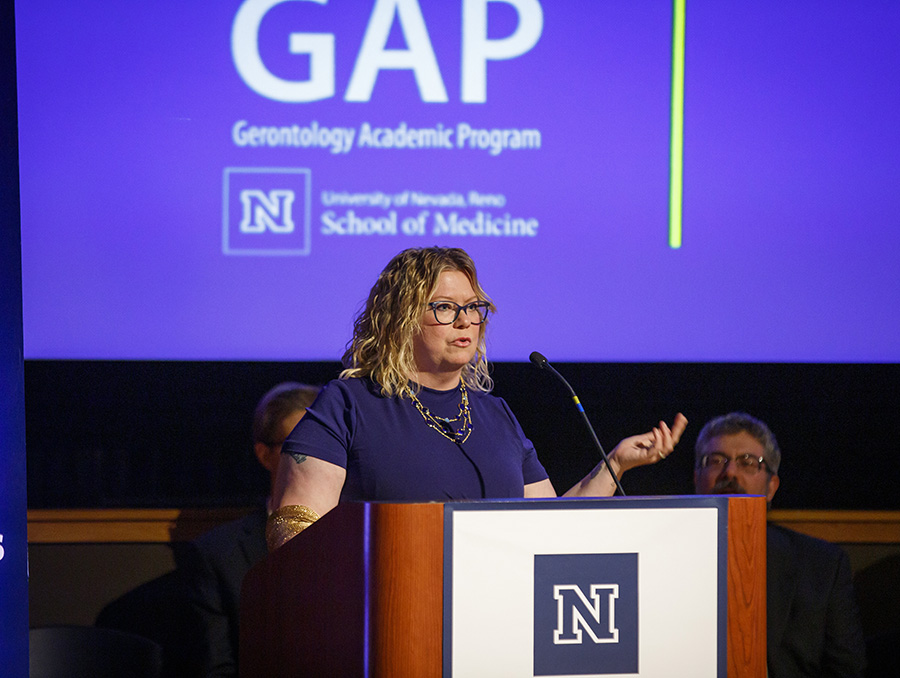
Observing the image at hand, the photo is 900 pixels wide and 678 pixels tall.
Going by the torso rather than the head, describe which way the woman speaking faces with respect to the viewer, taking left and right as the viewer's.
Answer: facing the viewer and to the right of the viewer

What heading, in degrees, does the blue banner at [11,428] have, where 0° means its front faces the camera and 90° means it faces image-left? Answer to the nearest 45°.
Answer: approximately 0°

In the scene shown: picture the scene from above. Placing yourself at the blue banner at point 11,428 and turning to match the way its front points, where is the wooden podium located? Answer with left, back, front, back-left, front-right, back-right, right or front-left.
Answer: front-left

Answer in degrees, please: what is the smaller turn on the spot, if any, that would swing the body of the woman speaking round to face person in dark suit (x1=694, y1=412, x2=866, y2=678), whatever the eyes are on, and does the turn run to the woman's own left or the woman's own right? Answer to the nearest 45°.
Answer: approximately 90° to the woman's own left

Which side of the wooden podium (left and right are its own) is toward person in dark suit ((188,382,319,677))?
back

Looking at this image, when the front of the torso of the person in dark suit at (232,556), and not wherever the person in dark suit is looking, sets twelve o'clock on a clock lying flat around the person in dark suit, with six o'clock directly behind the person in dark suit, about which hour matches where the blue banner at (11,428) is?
The blue banner is roughly at 2 o'clock from the person in dark suit.

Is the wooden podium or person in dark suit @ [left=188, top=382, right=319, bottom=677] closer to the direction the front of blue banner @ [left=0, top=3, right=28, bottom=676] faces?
the wooden podium

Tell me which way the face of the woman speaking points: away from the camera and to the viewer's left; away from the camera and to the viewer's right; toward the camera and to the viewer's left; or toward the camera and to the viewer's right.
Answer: toward the camera and to the viewer's right

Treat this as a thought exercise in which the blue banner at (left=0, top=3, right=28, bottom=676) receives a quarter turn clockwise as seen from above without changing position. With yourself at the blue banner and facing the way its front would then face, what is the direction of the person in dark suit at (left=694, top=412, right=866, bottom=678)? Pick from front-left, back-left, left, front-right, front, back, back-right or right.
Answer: back

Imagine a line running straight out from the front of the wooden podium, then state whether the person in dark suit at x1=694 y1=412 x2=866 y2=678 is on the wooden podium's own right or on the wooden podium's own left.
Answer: on the wooden podium's own left

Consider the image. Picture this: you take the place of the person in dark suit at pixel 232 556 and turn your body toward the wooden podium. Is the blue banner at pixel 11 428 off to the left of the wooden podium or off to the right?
right

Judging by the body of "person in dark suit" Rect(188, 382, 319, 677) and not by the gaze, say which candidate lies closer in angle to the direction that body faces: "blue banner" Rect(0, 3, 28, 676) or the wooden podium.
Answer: the wooden podium

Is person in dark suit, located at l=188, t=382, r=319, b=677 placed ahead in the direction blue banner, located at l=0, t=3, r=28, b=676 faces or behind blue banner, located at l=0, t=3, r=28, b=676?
behind
